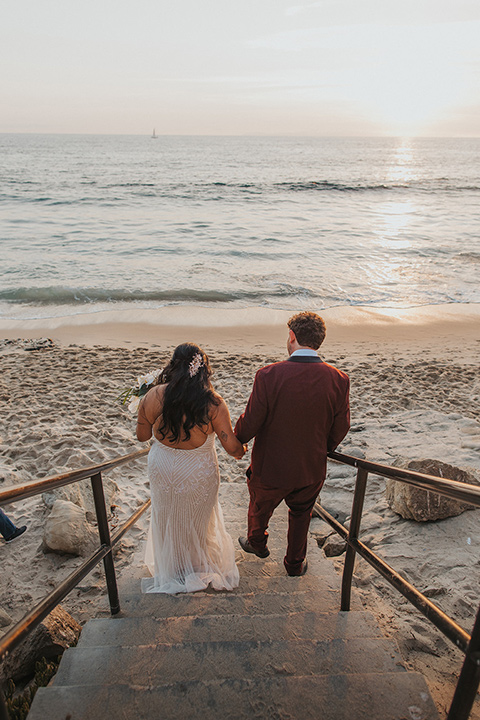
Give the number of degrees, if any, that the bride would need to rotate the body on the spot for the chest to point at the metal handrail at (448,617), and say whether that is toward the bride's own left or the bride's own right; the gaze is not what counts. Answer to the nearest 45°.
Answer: approximately 135° to the bride's own right

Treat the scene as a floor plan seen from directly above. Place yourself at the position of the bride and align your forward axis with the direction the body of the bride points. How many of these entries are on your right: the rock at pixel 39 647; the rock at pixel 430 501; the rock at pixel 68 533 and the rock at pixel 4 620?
1

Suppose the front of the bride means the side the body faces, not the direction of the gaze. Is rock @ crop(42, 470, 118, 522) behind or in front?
in front

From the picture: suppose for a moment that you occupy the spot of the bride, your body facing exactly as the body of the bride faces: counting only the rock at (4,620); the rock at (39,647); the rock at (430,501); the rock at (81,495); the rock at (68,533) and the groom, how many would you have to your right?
2

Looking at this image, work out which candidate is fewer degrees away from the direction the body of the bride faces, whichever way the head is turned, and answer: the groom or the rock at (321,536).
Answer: the rock

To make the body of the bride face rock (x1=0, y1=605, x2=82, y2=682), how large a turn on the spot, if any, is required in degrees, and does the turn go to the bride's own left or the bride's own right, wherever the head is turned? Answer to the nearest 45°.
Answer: approximately 135° to the bride's own left

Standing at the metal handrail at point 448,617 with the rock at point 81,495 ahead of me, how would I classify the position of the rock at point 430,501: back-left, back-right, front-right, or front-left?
front-right

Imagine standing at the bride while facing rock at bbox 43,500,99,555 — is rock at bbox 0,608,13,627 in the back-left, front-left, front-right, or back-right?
front-left

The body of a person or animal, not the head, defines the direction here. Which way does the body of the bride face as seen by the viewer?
away from the camera

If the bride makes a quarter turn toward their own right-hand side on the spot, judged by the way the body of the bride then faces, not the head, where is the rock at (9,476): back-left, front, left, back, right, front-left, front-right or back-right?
back-left

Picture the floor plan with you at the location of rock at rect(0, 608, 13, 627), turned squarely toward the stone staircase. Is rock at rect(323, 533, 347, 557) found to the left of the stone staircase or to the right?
left

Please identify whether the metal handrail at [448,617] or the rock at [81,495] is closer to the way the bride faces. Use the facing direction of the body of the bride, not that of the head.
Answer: the rock

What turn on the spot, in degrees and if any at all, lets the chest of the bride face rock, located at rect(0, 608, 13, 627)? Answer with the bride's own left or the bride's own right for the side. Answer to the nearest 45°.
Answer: approximately 135° to the bride's own left

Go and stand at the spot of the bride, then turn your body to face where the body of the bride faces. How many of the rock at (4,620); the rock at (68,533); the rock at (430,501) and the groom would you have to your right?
2

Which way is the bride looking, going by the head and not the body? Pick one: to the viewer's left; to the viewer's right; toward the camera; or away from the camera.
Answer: away from the camera

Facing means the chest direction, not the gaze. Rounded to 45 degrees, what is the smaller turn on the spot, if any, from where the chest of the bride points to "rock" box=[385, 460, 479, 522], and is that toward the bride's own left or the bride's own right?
approximately 90° to the bride's own right
